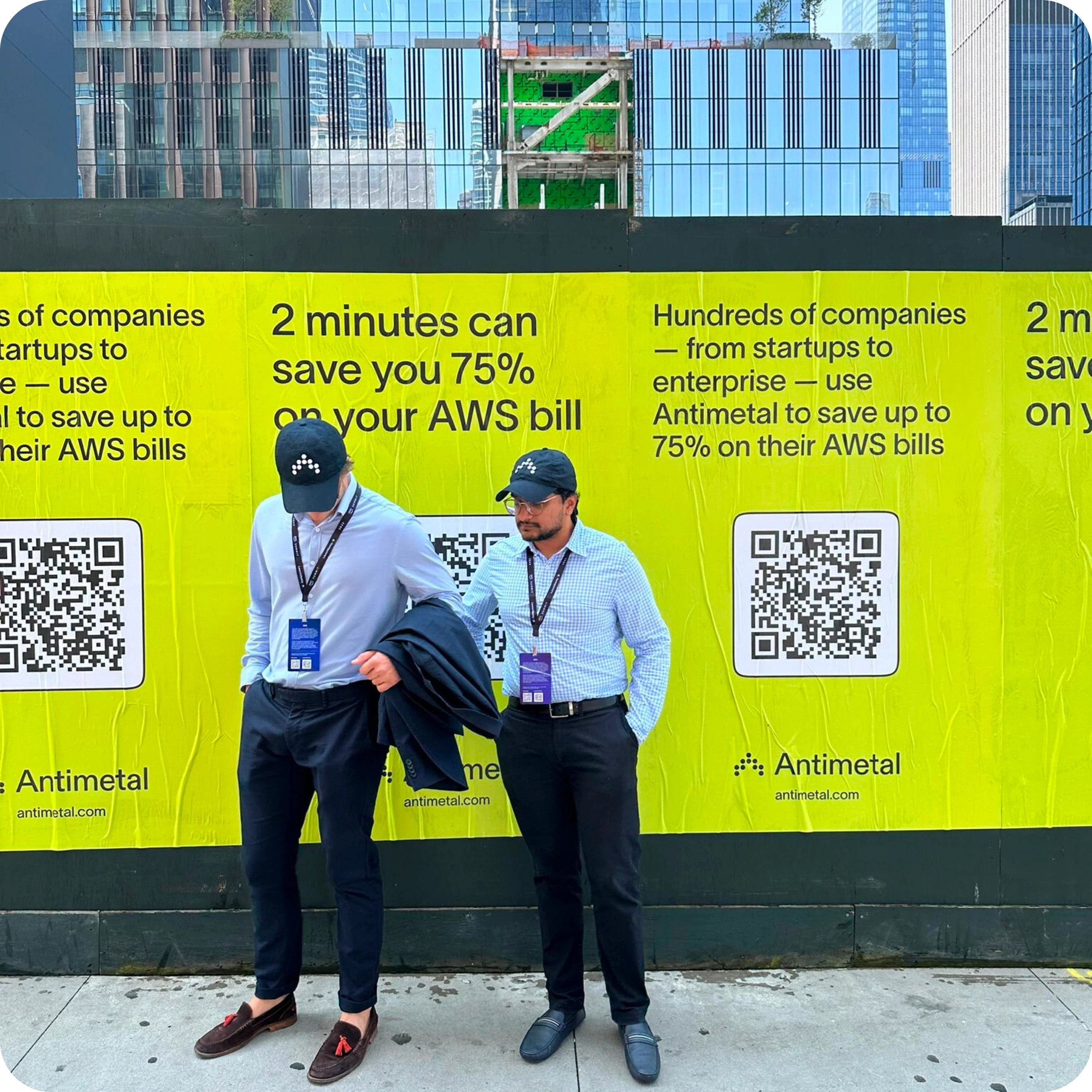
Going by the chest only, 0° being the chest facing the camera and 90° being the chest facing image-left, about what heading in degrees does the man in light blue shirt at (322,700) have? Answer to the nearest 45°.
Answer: approximately 45°

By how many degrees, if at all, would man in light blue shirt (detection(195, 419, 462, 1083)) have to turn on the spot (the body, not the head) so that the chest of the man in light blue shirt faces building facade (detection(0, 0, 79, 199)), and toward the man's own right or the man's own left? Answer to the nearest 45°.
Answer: approximately 135° to the man's own right
